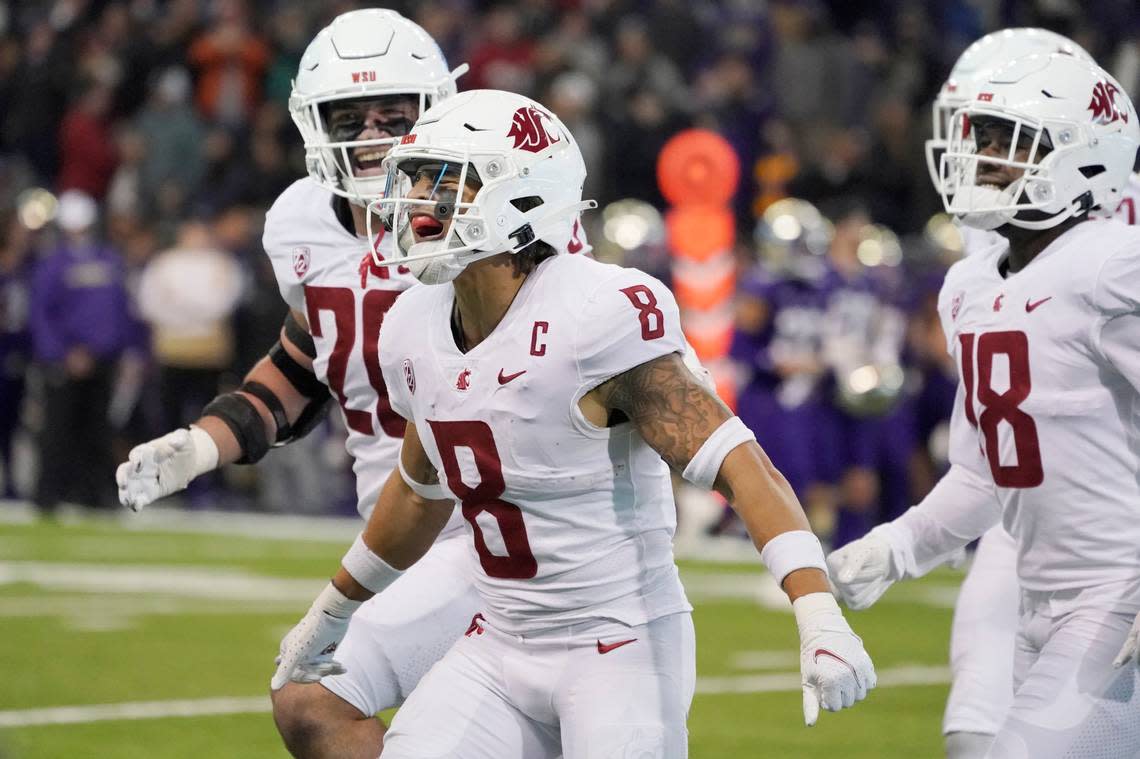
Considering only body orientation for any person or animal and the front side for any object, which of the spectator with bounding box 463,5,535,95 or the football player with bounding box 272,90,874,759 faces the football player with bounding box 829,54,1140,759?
the spectator

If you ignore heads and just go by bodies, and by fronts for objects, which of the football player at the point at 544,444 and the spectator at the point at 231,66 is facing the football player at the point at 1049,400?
the spectator

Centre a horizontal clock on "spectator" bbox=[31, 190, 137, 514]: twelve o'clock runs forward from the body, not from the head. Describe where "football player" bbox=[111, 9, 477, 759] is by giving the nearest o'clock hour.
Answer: The football player is roughly at 12 o'clock from the spectator.

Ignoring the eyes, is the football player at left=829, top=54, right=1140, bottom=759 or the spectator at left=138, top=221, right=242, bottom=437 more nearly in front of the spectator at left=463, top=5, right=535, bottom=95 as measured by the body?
the football player

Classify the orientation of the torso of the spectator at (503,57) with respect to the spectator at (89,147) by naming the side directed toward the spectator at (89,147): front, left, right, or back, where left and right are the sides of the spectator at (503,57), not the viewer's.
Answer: right

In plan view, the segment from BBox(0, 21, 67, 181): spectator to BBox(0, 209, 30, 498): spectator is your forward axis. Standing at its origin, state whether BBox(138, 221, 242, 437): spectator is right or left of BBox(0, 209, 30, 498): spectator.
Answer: left

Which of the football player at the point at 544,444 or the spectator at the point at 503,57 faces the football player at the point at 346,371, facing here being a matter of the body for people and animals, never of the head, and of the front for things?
the spectator

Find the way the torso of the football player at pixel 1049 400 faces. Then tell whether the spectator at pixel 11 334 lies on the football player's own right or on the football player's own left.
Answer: on the football player's own right

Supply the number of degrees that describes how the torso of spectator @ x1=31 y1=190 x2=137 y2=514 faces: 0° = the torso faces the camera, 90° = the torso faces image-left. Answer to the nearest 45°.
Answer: approximately 0°

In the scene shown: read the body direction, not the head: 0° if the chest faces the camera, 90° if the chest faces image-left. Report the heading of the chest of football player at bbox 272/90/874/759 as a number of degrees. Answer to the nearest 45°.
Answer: approximately 45°

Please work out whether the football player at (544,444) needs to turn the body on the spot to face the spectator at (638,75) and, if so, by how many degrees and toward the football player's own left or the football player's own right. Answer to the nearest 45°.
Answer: approximately 135° to the football player's own right

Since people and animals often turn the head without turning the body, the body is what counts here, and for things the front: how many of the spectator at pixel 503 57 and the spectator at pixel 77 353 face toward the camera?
2
